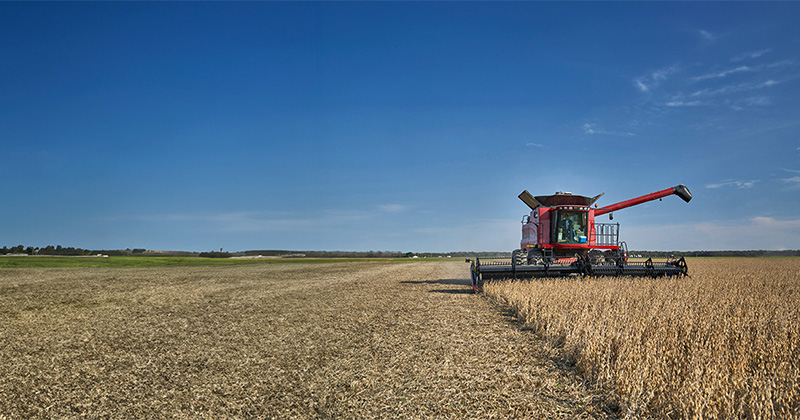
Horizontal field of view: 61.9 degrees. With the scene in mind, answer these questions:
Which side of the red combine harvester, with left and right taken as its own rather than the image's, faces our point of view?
front

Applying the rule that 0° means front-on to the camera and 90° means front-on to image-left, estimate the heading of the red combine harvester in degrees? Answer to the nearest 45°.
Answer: approximately 0°
